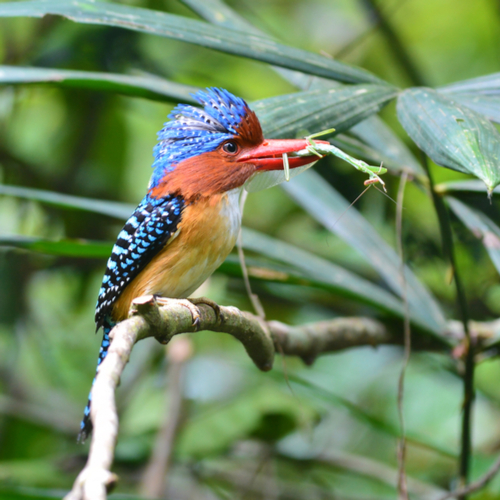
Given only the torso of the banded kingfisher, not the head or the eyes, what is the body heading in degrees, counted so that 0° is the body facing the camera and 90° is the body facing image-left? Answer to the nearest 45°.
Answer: approximately 270°

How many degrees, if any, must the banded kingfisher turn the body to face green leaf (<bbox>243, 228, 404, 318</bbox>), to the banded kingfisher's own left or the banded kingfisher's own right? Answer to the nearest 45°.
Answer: approximately 45° to the banded kingfisher's own left

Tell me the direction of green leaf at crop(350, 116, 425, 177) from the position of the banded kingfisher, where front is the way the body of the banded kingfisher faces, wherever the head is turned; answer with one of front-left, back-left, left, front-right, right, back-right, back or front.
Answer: front-left

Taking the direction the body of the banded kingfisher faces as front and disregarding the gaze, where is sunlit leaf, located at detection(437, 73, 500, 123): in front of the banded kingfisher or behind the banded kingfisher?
in front
